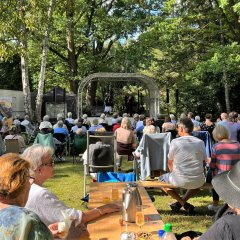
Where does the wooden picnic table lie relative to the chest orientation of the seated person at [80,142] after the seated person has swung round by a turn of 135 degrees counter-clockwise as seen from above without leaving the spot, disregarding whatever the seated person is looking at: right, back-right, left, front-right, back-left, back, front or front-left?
front-left

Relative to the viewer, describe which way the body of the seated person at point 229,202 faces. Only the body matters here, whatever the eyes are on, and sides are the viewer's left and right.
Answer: facing away from the viewer and to the left of the viewer

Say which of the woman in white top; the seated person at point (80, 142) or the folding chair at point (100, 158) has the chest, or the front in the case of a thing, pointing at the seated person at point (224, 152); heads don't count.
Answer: the woman in white top

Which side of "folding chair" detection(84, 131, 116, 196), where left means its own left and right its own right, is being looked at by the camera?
back

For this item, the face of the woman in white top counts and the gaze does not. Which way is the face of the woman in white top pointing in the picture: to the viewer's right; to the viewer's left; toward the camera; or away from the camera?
to the viewer's right

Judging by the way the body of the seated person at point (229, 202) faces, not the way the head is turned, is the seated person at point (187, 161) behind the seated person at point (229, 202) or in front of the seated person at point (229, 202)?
in front

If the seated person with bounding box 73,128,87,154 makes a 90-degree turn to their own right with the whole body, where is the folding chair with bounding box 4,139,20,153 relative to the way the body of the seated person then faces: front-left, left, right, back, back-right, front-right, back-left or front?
back-right

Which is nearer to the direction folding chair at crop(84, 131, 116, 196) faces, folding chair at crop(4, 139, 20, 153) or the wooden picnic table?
the folding chair

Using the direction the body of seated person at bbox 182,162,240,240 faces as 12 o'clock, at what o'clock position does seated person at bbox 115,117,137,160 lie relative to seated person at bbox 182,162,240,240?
seated person at bbox 115,117,137,160 is roughly at 1 o'clock from seated person at bbox 182,162,240,240.

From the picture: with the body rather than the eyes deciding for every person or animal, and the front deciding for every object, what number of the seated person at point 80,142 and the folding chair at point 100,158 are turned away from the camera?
2

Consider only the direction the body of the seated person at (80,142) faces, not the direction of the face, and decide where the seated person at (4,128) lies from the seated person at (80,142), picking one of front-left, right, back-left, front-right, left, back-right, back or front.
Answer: front-left

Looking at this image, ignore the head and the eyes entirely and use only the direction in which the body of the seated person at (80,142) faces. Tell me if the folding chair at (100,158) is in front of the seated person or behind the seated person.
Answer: behind

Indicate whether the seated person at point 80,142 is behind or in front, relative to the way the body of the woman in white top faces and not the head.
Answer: in front

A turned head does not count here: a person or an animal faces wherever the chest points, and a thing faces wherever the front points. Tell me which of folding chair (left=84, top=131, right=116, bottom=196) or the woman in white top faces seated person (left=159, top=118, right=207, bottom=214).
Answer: the woman in white top

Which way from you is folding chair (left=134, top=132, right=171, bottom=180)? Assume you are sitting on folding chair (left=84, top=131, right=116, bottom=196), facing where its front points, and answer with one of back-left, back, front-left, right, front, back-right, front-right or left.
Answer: right

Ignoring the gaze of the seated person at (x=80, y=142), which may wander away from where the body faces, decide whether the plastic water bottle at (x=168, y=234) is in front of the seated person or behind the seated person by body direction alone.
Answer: behind

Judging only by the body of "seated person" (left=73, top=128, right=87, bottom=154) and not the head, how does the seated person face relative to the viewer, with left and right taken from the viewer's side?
facing away from the viewer
